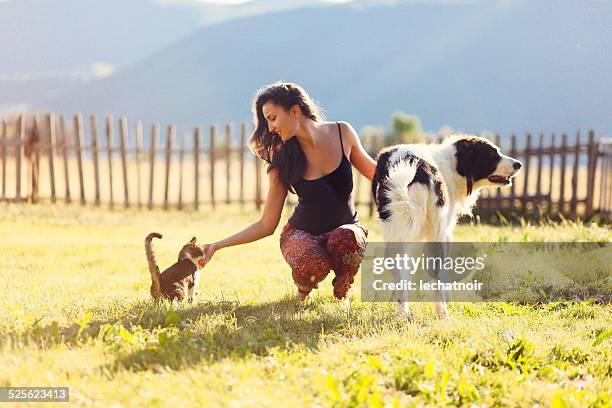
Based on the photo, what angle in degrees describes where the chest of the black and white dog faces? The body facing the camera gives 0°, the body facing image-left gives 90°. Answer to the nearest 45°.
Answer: approximately 225°

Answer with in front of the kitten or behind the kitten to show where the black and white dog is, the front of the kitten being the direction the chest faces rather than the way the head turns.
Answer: in front

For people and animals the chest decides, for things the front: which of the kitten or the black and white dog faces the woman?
the kitten

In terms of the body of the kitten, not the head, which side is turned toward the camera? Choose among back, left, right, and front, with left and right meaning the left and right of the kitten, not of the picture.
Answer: right

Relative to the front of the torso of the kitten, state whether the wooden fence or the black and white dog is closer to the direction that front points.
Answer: the black and white dog

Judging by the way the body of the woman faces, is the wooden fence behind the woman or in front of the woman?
behind

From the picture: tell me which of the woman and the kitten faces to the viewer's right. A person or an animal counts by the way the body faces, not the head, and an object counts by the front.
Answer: the kitten

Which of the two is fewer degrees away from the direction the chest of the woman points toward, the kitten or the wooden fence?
the kitten

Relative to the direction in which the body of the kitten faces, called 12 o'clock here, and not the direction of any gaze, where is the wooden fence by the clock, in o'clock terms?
The wooden fence is roughly at 9 o'clock from the kitten.

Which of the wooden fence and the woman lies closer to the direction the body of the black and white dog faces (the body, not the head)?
the wooden fence

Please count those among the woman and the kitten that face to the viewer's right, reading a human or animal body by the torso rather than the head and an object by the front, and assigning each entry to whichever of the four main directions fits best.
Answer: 1
